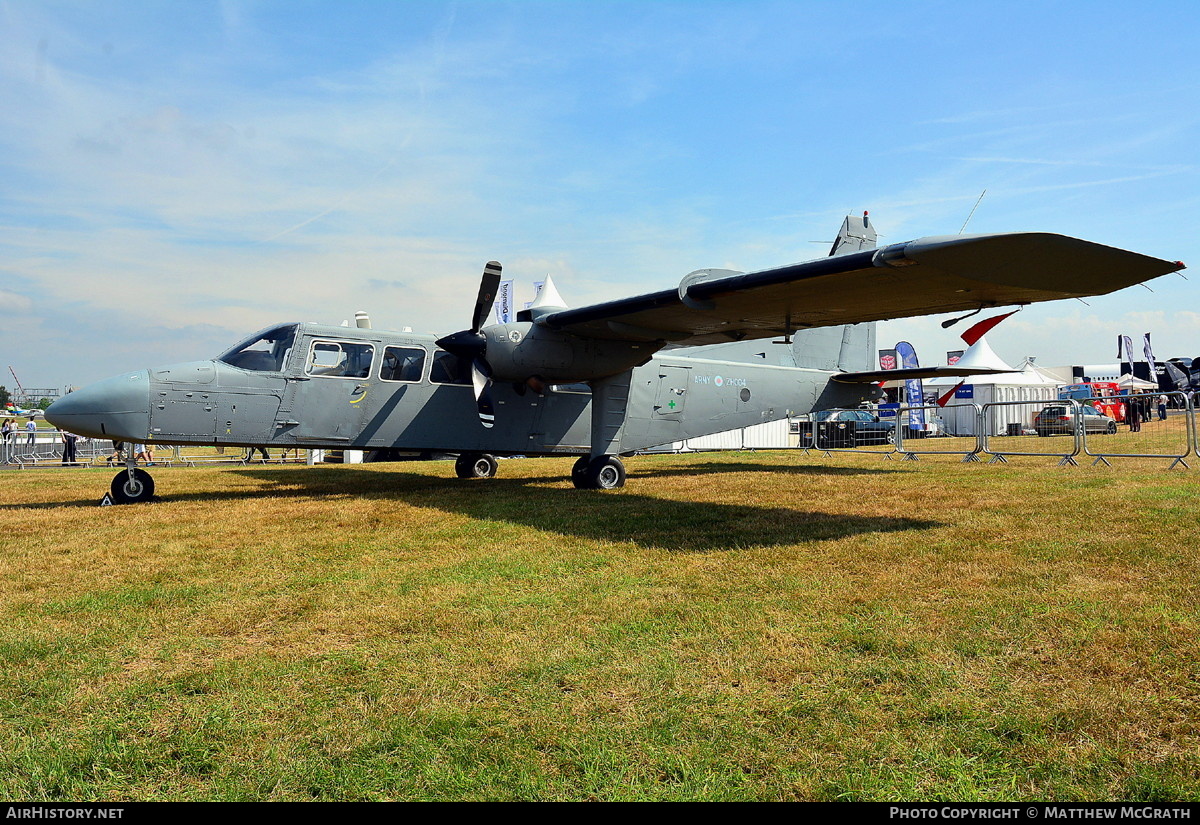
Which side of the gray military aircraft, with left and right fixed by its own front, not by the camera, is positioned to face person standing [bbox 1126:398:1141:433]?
back

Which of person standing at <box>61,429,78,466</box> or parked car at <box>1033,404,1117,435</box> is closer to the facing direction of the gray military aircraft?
the person standing

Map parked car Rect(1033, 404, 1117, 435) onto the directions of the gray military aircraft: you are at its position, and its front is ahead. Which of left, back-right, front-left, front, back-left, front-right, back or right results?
back

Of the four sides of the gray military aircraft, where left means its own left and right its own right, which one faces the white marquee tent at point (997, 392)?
back

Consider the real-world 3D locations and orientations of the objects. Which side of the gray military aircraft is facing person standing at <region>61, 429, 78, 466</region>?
right

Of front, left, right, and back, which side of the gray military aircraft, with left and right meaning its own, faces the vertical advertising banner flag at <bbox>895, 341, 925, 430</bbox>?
back

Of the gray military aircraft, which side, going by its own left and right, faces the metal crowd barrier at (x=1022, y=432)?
back

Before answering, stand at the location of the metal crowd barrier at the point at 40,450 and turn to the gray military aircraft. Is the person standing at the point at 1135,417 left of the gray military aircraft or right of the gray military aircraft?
left

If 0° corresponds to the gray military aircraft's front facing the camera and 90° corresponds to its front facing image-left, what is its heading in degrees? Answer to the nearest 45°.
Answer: approximately 45°

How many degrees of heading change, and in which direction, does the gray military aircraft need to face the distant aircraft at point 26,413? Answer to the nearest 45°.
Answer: approximately 90° to its right

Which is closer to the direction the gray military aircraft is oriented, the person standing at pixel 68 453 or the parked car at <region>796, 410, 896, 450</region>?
the person standing
